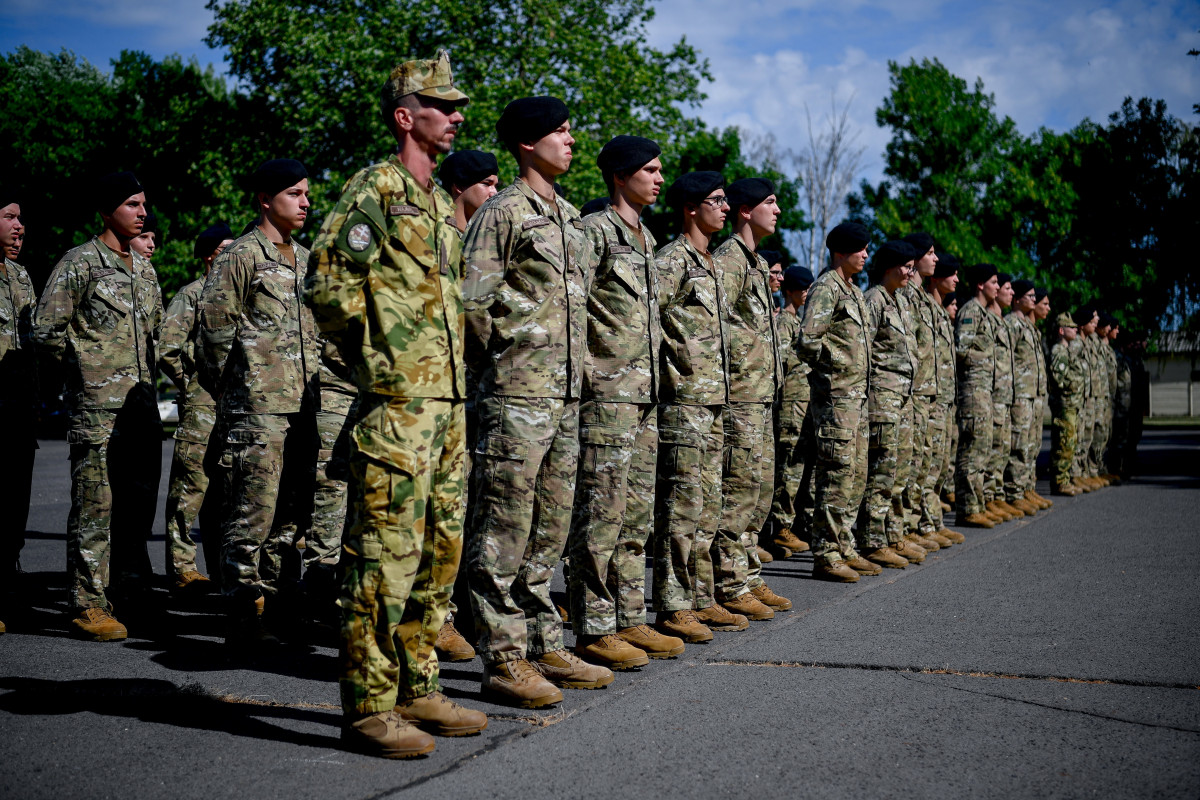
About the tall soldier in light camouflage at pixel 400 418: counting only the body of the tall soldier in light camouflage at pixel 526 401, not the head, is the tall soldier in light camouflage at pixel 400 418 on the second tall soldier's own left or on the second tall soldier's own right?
on the second tall soldier's own right

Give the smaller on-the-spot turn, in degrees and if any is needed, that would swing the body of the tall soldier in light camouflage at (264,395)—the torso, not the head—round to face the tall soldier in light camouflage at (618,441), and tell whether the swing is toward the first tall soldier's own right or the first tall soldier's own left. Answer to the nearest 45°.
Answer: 0° — they already face them

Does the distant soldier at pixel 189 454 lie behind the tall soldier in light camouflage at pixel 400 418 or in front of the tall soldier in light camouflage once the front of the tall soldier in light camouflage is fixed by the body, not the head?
behind

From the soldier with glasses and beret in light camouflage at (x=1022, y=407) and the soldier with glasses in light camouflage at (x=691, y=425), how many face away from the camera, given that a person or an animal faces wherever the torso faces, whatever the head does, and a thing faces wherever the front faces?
0

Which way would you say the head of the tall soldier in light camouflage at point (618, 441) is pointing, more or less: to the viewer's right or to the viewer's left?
to the viewer's right

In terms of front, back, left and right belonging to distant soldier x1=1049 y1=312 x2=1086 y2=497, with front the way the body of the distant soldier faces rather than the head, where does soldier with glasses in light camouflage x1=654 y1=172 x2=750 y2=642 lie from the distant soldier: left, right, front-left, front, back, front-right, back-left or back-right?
right

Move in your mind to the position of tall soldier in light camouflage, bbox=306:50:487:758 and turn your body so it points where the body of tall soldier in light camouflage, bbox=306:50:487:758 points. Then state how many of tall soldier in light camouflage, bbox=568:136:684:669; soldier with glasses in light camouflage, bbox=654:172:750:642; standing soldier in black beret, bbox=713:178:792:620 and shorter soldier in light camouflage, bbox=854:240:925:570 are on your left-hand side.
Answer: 4

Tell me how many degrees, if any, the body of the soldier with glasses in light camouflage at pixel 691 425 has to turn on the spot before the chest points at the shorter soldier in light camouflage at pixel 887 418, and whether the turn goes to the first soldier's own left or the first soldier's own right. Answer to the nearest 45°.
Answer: approximately 90° to the first soldier's own left

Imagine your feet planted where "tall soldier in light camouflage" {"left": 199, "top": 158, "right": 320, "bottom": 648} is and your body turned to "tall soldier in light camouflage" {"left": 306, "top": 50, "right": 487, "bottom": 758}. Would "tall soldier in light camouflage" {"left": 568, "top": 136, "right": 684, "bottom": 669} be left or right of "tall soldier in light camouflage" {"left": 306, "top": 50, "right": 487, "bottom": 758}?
left

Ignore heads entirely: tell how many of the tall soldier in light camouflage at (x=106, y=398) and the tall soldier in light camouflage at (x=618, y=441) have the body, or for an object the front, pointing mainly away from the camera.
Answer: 0

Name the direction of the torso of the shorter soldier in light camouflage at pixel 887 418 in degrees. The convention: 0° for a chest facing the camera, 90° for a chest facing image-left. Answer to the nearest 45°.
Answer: approximately 315°

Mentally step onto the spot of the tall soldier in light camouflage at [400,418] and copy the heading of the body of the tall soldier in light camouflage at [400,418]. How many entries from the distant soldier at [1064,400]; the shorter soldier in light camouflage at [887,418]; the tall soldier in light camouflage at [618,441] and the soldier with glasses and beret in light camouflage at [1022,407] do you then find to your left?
4
